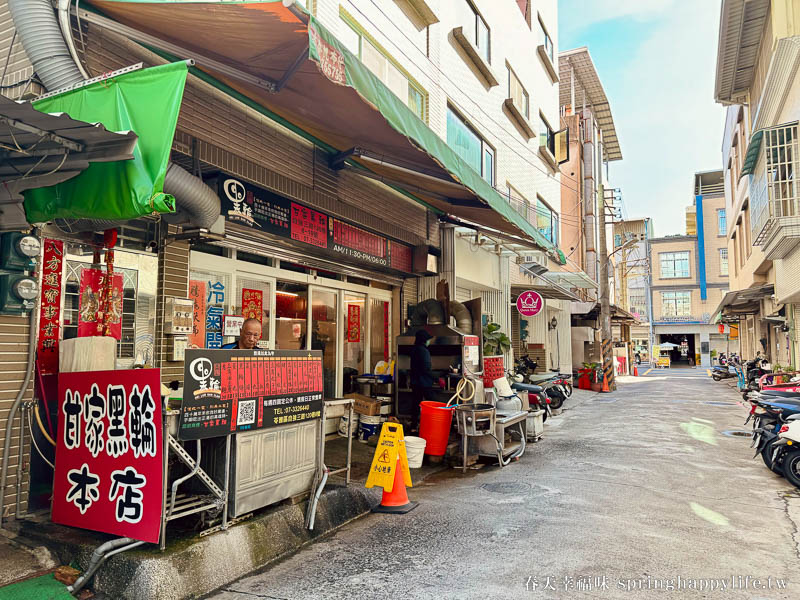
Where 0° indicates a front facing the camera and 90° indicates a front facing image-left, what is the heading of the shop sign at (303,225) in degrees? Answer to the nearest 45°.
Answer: approximately 315°

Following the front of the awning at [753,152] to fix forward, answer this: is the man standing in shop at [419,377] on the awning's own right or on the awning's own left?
on the awning's own left

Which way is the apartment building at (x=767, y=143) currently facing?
to the viewer's left

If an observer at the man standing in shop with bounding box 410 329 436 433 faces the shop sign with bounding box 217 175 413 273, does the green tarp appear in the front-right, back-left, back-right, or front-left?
front-left

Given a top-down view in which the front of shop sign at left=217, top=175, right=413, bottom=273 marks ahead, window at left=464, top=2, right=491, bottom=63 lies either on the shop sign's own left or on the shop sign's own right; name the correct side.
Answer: on the shop sign's own left

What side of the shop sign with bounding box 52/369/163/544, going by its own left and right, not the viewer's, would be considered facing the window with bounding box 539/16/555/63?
back

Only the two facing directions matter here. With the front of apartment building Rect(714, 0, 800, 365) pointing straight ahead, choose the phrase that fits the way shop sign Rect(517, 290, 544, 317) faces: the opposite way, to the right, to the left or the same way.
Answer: to the left

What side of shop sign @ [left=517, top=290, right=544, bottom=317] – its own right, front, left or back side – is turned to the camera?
front

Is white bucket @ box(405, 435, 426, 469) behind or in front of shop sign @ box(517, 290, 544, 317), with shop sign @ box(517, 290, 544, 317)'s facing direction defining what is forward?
in front

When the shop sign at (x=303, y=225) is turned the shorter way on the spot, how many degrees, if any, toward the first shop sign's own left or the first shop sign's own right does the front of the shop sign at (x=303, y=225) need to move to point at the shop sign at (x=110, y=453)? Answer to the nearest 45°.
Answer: approximately 45° to the first shop sign's own right

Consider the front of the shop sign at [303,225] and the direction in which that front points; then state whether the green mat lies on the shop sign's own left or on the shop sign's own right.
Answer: on the shop sign's own right

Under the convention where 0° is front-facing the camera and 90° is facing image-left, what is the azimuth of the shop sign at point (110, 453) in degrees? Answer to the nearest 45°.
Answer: approximately 45°

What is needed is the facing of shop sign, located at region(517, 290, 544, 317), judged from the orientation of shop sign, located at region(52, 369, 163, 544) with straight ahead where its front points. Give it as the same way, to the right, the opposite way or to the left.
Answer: the same way

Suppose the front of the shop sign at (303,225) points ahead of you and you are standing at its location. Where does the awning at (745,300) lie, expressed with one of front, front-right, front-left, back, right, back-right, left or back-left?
left
